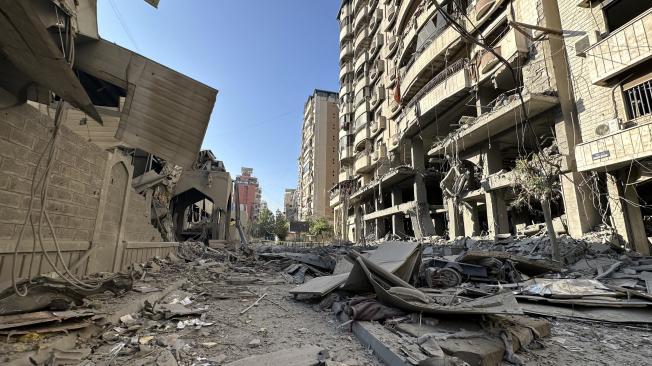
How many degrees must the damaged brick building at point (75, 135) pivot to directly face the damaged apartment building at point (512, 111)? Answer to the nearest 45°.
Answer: approximately 45° to its left

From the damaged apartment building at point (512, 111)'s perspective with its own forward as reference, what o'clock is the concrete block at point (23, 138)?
The concrete block is roughly at 11 o'clock from the damaged apartment building.

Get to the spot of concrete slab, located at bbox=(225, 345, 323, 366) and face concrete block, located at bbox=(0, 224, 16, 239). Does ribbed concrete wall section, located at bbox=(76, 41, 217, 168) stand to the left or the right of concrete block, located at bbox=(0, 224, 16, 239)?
right

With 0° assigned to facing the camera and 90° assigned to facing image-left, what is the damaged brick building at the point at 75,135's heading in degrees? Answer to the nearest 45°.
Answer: approximately 315°

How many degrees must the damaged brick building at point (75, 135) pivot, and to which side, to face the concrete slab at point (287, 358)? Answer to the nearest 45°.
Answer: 0° — it already faces it

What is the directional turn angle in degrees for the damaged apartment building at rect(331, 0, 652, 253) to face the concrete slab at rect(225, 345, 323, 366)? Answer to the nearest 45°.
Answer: approximately 45° to its left

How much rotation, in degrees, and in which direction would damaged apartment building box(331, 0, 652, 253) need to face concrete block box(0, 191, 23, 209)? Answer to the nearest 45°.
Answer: approximately 45° to its left

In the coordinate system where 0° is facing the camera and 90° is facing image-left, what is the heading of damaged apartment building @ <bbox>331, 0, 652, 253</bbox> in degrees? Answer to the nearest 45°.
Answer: approximately 45°

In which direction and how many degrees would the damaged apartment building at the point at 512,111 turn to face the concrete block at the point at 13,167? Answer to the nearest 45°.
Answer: approximately 45° to its left

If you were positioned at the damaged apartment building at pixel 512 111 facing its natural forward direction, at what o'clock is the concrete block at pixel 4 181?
The concrete block is roughly at 11 o'clock from the damaged apartment building.

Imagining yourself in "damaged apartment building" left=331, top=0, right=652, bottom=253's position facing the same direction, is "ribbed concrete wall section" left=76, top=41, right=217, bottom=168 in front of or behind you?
in front

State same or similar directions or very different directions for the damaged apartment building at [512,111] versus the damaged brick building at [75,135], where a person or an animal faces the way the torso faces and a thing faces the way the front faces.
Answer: very different directions

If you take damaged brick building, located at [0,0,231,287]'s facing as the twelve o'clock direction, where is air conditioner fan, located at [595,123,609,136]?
The air conditioner fan is roughly at 11 o'clock from the damaged brick building.

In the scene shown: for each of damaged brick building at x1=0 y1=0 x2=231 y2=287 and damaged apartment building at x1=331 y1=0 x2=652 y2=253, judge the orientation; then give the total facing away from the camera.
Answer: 0
